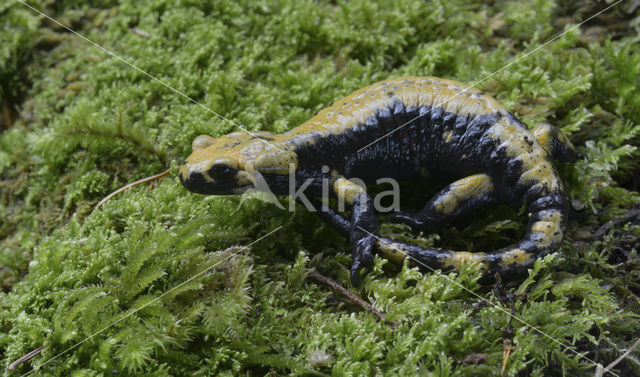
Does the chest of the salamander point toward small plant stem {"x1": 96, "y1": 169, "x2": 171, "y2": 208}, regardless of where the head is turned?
yes

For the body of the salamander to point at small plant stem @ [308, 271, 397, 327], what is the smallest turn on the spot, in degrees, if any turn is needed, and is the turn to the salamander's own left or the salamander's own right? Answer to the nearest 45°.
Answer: approximately 90° to the salamander's own left

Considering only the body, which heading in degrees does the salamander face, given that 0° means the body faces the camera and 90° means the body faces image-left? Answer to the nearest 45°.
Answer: approximately 90°

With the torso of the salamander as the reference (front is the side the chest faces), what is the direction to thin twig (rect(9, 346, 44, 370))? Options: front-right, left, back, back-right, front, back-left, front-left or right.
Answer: front-left
